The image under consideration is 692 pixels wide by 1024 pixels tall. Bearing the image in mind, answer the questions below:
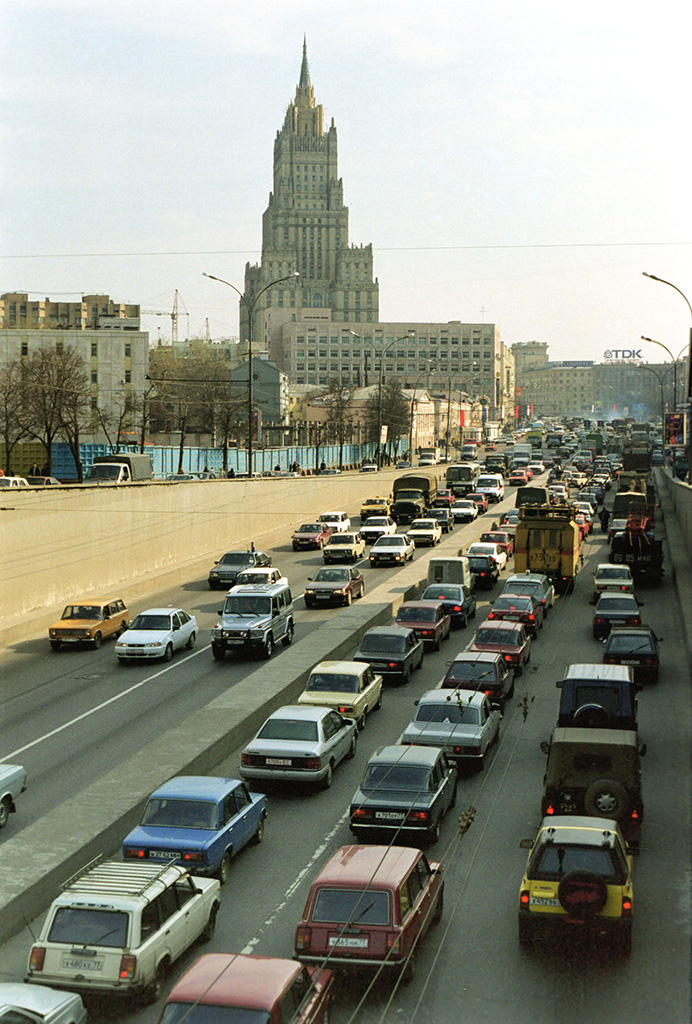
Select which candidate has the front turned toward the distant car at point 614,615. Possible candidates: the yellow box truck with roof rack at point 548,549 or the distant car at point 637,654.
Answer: the distant car at point 637,654

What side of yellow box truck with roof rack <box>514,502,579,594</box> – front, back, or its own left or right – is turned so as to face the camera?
back

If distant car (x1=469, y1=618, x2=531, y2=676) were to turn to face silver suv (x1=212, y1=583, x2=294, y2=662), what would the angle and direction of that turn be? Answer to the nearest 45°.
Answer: approximately 135° to its left

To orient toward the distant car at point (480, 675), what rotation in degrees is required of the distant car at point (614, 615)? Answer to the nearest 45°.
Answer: approximately 180°

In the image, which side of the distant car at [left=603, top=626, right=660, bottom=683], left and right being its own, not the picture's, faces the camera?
back

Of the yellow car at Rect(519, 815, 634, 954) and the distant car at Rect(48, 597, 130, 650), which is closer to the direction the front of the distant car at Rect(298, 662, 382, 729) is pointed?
the distant car

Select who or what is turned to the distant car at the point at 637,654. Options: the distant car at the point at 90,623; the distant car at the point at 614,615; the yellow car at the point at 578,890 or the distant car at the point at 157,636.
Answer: the yellow car

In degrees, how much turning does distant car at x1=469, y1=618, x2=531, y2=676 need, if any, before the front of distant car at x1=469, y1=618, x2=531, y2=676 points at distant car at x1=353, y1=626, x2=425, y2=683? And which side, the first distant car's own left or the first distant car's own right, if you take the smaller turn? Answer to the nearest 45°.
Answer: approximately 135° to the first distant car's own left

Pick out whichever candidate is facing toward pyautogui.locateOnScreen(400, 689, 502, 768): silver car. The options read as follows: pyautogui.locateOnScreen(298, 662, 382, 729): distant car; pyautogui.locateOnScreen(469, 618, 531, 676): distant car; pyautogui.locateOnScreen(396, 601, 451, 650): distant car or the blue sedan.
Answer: the blue sedan

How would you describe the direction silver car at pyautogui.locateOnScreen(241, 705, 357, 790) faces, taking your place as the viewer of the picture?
facing away from the viewer and to the right of the viewer

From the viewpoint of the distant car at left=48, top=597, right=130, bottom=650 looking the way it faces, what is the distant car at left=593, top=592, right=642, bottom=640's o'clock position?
the distant car at left=593, top=592, right=642, bottom=640 is roughly at 8 o'clock from the distant car at left=48, top=597, right=130, bottom=650.

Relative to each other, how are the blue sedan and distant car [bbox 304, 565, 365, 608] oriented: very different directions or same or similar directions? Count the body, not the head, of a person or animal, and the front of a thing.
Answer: very different directions

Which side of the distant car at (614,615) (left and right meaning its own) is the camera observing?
back

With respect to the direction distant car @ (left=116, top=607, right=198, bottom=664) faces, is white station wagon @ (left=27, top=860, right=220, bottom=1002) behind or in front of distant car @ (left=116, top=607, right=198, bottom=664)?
in front

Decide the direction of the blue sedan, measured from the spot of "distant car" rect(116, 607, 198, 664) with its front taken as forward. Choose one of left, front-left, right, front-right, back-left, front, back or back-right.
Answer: front-left

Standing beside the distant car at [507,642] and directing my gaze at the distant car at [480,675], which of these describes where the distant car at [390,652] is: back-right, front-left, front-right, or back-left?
front-right

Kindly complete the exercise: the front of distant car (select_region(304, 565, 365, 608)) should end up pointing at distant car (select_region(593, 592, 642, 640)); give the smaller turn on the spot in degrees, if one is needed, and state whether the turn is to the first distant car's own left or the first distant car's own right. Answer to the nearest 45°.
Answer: approximately 90° to the first distant car's own left

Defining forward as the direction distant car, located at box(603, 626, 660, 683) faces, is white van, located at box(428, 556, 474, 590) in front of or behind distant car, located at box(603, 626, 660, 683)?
in front

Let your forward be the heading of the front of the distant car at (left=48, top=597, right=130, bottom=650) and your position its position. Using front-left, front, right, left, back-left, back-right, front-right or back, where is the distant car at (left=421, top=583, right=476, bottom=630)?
back-left

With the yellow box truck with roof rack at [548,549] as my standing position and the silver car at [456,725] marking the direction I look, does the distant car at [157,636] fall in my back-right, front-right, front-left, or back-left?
front-right
